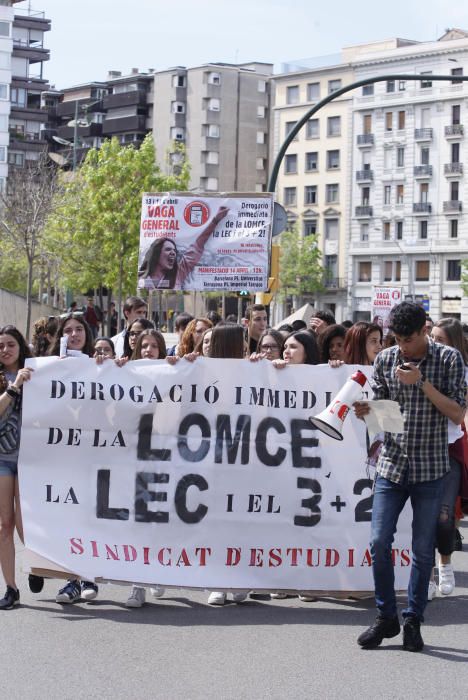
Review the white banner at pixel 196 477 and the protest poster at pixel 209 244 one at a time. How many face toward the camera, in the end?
2

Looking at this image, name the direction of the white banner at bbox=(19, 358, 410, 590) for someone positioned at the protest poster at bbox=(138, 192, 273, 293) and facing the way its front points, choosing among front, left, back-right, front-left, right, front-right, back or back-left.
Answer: front

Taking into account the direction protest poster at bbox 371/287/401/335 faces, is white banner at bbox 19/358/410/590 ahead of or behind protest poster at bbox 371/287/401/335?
ahead

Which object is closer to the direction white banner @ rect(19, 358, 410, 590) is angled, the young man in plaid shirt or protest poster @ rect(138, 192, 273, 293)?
the young man in plaid shirt

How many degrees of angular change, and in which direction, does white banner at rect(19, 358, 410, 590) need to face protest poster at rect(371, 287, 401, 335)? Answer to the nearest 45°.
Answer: approximately 180°

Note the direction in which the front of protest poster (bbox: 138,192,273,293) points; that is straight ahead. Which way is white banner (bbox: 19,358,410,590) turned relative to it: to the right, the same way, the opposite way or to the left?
the same way

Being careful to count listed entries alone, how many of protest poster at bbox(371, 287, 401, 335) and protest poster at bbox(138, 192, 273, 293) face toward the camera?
2

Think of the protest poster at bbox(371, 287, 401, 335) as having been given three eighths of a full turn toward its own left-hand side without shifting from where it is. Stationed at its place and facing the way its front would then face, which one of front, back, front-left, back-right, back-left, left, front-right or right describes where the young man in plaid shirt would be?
back-right

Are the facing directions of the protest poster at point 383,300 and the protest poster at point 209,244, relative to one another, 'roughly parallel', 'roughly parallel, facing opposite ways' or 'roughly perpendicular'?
roughly parallel

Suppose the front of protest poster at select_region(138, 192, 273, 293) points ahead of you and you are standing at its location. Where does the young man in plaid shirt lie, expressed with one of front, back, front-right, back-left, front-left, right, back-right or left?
front

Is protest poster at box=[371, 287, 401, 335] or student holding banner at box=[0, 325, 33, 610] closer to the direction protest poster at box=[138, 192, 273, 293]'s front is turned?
the student holding banner

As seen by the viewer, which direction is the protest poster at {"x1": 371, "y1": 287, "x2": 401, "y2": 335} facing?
toward the camera

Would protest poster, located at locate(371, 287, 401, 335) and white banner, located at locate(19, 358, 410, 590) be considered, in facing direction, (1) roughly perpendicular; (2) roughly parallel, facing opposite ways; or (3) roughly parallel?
roughly parallel

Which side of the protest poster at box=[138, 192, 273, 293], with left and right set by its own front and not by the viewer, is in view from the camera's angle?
front
